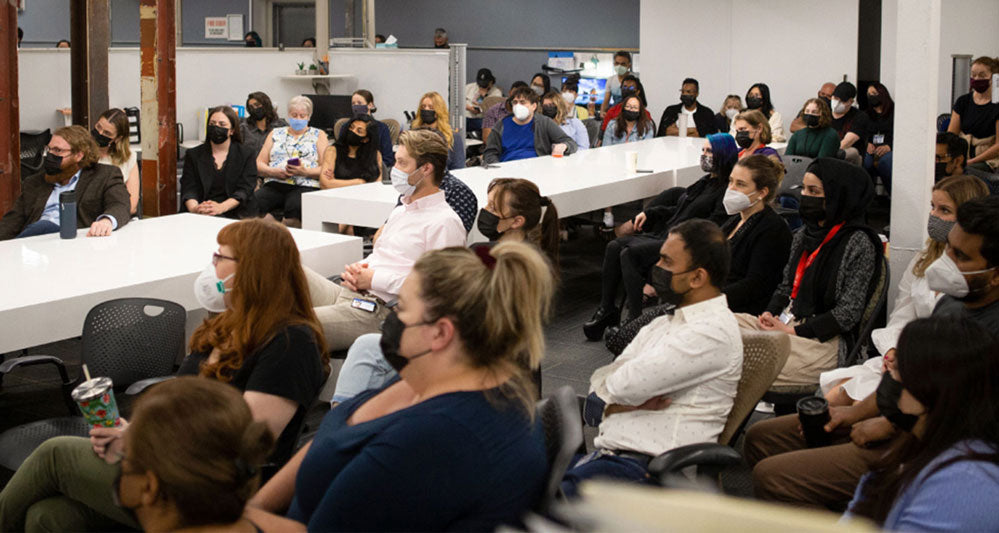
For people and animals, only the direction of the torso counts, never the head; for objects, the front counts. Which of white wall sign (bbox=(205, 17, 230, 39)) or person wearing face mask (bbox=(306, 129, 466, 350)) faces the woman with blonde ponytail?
the white wall sign

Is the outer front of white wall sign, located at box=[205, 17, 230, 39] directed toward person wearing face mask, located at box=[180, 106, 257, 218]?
yes

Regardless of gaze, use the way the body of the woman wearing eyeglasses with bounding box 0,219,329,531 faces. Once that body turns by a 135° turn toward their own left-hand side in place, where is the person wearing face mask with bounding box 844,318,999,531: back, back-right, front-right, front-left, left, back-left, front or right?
front

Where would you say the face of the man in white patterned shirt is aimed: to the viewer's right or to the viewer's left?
to the viewer's left

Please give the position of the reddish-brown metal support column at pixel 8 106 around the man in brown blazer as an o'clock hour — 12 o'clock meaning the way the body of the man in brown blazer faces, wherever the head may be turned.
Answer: The reddish-brown metal support column is roughly at 4 o'clock from the man in brown blazer.

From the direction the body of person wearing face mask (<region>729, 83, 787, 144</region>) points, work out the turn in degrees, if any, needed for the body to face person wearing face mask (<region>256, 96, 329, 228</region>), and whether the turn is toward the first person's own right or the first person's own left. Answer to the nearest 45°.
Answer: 0° — they already face them

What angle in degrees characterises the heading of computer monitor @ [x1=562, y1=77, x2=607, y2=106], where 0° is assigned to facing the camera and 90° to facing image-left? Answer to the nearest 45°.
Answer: approximately 0°

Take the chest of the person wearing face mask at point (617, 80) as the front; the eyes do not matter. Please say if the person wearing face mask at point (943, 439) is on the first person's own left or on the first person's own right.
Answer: on the first person's own left

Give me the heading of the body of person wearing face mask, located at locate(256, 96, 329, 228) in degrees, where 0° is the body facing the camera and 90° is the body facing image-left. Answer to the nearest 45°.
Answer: approximately 0°

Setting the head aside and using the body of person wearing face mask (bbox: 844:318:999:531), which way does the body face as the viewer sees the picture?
to the viewer's left

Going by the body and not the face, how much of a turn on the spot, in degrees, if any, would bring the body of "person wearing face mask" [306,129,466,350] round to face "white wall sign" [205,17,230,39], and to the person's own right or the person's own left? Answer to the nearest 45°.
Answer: approximately 90° to the person's own right

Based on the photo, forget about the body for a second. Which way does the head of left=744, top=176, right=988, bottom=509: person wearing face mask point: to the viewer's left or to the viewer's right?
to the viewer's left

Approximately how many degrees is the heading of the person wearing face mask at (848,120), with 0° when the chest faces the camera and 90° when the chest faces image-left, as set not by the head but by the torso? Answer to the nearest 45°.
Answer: approximately 45°

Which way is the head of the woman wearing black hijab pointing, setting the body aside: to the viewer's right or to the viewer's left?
to the viewer's left

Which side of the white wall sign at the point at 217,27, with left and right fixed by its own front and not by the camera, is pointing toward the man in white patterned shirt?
front
